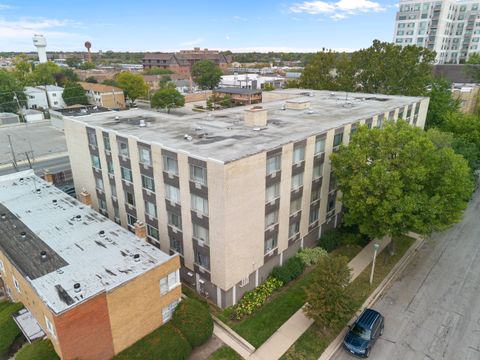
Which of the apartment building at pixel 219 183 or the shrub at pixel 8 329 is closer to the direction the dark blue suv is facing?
the shrub

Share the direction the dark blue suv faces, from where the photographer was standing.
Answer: facing the viewer and to the left of the viewer

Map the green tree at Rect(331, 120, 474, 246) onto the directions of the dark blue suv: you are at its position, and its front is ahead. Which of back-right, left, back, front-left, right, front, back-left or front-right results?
back-right

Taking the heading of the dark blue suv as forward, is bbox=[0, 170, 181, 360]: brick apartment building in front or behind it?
in front

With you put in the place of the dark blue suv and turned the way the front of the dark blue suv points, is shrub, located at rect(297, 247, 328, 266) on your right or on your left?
on your right

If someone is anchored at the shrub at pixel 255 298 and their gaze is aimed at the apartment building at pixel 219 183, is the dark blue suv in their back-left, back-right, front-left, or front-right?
back-right
